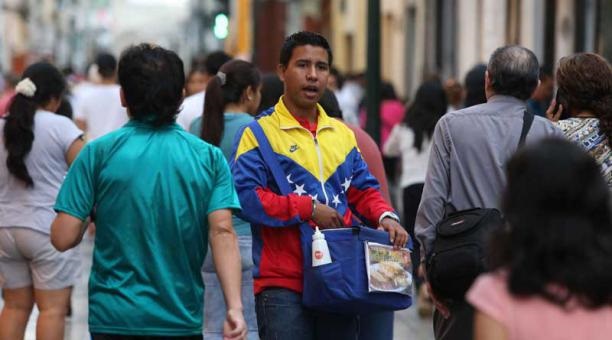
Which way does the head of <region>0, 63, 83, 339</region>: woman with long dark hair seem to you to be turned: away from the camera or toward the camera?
away from the camera

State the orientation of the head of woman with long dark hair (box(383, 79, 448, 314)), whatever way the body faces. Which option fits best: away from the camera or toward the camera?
away from the camera

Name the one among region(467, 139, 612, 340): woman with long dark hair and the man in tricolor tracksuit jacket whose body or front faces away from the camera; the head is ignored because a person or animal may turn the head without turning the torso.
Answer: the woman with long dark hair

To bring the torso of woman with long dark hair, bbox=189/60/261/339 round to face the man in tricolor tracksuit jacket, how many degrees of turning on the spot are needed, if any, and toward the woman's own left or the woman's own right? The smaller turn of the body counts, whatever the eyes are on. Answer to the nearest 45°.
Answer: approximately 135° to the woman's own right

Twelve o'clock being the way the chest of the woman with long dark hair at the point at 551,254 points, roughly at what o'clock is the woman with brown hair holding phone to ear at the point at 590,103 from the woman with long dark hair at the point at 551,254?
the woman with brown hair holding phone to ear at the point at 590,103 is roughly at 12 o'clock from the woman with long dark hair at the point at 551,254.

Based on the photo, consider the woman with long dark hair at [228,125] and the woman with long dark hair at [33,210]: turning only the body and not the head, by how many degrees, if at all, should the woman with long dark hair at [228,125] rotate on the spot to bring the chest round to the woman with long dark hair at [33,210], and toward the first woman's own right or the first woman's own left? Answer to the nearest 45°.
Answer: approximately 135° to the first woman's own left

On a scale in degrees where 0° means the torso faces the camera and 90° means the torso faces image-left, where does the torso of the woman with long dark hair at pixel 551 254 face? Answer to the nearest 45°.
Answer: approximately 180°

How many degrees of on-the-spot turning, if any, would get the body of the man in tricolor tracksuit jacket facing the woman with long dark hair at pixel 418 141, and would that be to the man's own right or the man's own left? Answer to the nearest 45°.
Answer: approximately 135° to the man's own left

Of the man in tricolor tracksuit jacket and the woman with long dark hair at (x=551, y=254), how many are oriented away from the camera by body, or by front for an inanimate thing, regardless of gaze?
1

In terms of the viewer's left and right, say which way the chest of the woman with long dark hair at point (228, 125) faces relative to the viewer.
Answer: facing away from the viewer and to the right of the viewer
